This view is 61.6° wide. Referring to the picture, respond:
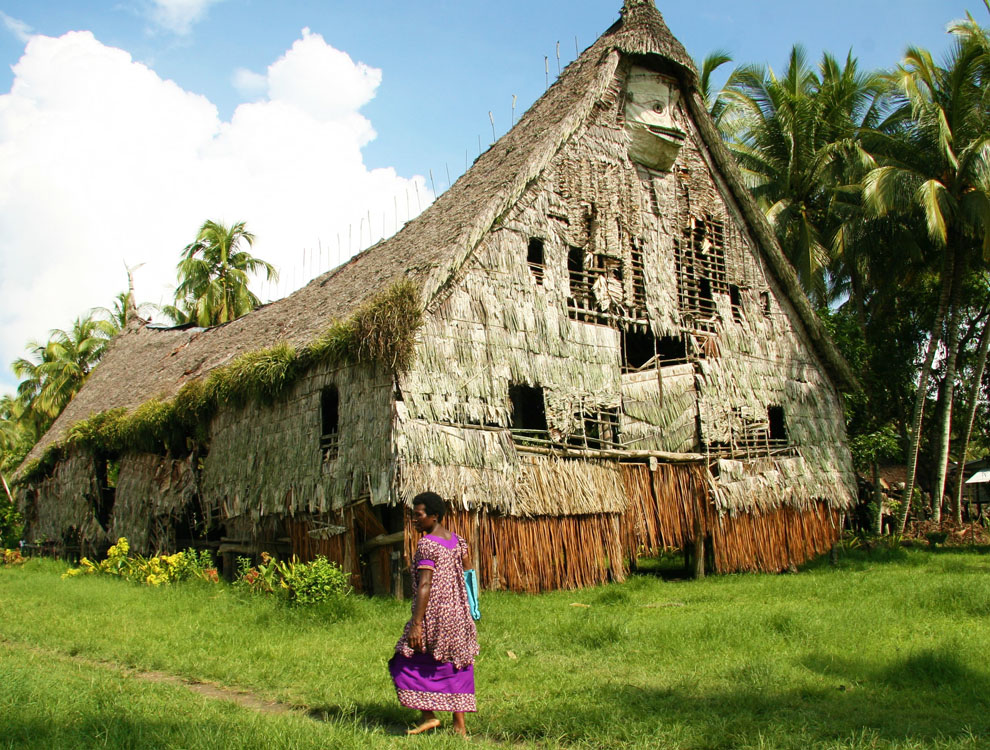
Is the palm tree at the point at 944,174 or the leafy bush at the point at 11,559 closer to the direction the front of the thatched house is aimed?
the palm tree

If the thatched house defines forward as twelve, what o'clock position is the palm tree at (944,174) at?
The palm tree is roughly at 10 o'clock from the thatched house.

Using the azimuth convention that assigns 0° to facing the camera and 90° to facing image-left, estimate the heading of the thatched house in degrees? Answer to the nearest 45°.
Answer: approximately 315°

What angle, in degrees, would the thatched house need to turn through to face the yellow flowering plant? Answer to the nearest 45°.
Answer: approximately 135° to its right

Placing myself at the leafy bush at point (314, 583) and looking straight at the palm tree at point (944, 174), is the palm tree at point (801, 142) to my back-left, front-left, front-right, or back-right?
front-left

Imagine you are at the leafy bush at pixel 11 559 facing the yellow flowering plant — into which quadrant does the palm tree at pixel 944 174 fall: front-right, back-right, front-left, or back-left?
front-left

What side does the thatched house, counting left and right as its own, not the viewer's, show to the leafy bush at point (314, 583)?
right

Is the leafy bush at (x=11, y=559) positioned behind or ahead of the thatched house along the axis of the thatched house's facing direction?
behind

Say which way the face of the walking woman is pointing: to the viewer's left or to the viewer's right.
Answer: to the viewer's left

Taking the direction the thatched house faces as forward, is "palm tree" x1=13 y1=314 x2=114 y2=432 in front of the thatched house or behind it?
behind

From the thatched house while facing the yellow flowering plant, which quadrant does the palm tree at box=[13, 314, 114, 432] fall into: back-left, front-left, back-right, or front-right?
front-right

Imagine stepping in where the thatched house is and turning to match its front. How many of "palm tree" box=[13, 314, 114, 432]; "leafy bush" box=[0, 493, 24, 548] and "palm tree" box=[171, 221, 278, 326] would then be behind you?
3

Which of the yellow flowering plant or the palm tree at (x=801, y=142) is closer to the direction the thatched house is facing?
the palm tree

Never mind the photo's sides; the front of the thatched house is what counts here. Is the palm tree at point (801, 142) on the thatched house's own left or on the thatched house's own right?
on the thatched house's own left

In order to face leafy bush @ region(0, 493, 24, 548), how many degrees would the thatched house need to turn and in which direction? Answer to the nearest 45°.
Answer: approximately 180°
